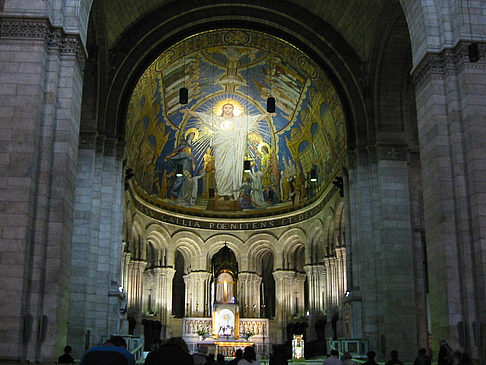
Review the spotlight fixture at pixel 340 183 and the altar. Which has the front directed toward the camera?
the altar

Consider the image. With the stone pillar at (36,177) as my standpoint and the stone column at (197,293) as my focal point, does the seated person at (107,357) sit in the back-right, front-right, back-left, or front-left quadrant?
back-right

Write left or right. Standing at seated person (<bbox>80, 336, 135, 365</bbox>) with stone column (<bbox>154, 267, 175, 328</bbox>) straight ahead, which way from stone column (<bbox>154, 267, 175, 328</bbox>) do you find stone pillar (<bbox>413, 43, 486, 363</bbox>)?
right

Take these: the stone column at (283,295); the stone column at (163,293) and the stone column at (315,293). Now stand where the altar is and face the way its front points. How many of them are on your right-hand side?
1

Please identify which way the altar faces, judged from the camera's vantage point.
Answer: facing the viewer

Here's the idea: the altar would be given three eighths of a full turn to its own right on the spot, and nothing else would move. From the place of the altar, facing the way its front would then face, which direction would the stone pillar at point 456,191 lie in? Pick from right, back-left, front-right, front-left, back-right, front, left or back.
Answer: back-left

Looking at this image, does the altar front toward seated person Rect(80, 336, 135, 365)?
yes

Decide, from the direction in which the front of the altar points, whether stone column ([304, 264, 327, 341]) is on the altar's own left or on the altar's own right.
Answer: on the altar's own left

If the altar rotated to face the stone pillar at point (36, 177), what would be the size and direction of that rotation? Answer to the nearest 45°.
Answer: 0° — it already faces it

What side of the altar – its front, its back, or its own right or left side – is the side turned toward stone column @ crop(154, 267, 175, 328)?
right

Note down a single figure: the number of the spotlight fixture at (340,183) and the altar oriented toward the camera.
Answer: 1
